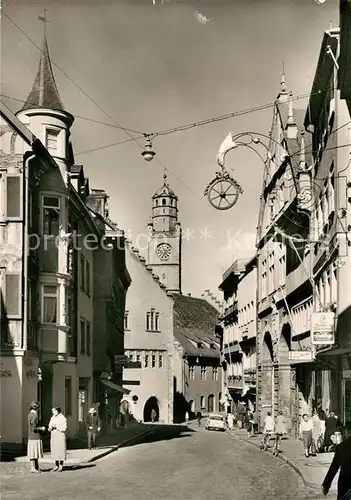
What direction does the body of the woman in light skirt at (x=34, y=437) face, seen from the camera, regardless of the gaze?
to the viewer's right

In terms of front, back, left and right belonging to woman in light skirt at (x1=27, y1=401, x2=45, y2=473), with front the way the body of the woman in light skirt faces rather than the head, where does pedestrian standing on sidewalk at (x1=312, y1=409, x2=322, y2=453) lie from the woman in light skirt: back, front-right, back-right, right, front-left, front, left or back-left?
front-left

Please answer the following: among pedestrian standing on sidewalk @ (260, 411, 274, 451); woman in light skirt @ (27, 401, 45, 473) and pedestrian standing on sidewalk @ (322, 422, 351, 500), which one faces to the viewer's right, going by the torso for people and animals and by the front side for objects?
the woman in light skirt

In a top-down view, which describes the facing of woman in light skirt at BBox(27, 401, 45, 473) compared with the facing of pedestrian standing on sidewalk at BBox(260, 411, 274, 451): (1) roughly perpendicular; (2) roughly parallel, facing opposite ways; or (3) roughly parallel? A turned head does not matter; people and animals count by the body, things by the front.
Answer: roughly perpendicular

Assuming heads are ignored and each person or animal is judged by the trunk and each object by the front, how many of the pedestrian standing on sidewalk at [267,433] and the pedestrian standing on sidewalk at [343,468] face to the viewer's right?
0

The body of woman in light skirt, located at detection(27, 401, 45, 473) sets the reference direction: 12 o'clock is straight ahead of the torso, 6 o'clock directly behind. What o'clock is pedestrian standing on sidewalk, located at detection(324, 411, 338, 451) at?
The pedestrian standing on sidewalk is roughly at 11 o'clock from the woman in light skirt.

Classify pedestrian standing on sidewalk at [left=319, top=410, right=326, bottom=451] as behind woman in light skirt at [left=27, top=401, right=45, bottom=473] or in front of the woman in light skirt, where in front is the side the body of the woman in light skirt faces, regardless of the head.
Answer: in front

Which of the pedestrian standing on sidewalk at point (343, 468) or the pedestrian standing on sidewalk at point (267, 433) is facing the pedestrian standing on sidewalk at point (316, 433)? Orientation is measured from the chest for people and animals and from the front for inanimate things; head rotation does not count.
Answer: the pedestrian standing on sidewalk at point (343, 468)

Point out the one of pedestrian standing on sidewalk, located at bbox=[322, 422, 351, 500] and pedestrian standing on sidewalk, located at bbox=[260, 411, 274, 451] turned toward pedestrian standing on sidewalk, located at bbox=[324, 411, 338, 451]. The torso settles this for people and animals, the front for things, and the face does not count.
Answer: pedestrian standing on sidewalk, located at bbox=[322, 422, 351, 500]

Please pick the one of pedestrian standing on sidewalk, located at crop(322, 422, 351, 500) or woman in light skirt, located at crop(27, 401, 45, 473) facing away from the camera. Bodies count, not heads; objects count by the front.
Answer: the pedestrian standing on sidewalk

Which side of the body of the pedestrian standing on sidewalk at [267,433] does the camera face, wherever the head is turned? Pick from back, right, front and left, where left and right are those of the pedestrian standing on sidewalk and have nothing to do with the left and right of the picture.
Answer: back

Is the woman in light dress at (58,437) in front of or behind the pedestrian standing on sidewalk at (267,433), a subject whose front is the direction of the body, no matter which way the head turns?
behind
